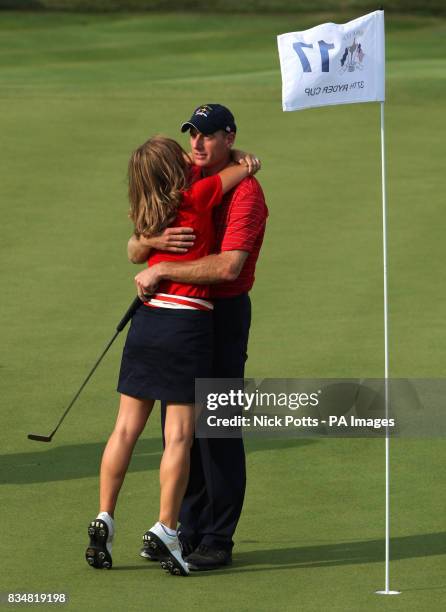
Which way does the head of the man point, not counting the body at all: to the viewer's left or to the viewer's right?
to the viewer's left

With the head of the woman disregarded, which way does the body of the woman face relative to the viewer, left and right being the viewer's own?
facing away from the viewer and to the right of the viewer

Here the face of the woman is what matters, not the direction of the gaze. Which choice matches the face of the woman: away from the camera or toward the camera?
away from the camera

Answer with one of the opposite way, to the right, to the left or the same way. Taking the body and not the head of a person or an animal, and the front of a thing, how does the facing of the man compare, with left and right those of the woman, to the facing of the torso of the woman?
the opposite way

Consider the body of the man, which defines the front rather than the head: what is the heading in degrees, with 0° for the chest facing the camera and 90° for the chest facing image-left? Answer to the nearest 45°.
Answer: approximately 45°
